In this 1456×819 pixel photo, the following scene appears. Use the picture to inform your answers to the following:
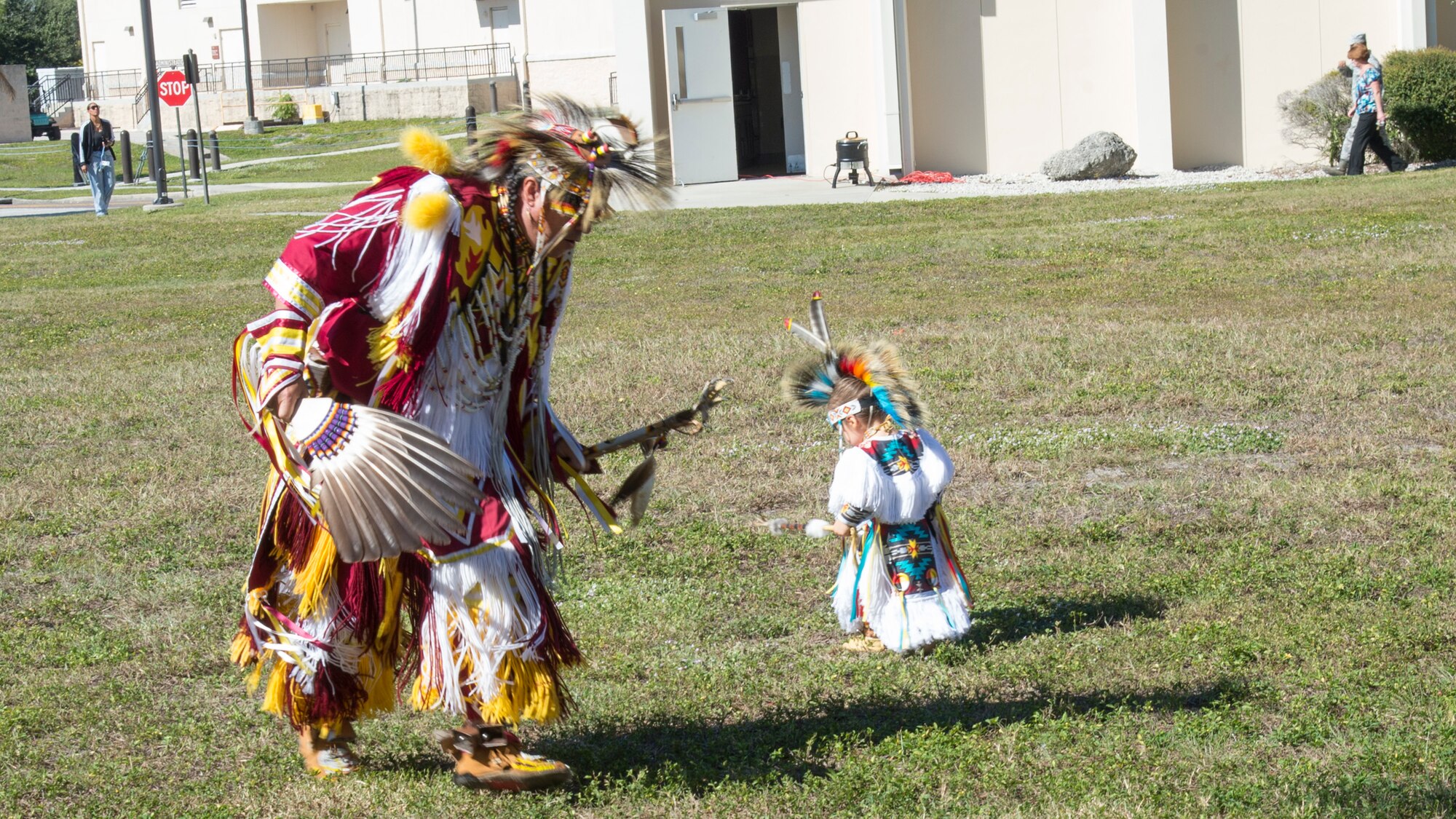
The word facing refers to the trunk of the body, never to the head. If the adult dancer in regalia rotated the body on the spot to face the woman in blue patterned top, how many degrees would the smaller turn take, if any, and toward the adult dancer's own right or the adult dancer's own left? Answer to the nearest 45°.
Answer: approximately 90° to the adult dancer's own left

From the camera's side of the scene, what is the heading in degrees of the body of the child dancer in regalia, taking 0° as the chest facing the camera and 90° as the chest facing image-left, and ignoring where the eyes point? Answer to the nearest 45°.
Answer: approximately 135°

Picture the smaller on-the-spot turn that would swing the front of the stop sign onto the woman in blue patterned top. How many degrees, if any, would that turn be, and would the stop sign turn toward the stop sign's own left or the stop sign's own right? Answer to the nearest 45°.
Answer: approximately 45° to the stop sign's own left

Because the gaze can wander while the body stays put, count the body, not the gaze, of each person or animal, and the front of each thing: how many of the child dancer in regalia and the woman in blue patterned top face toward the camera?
0

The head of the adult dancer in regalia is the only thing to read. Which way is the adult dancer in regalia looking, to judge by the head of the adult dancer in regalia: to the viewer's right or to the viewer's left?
to the viewer's right
